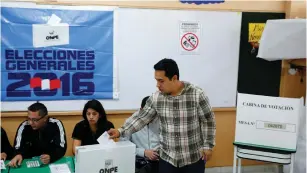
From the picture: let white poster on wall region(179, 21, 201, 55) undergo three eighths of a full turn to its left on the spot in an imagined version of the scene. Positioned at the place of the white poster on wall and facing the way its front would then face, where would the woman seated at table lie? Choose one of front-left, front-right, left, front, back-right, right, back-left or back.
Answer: back

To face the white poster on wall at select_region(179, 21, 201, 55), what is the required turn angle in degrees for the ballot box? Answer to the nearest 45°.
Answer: approximately 135° to its left

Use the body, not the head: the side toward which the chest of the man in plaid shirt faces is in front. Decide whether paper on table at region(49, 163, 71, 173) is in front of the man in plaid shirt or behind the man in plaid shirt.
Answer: in front

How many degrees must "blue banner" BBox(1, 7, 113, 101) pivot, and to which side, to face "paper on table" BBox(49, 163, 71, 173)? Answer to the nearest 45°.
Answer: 0° — it already faces it

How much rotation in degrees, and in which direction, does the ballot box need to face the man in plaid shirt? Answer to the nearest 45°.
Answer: approximately 90° to its left

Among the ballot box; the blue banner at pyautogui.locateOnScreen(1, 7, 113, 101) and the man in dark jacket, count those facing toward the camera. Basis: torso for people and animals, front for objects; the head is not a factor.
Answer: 3

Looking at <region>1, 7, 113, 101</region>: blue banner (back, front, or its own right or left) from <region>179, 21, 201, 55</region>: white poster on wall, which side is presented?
left

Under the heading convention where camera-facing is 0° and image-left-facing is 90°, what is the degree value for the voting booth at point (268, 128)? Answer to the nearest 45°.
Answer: approximately 0°

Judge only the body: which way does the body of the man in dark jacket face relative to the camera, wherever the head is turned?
toward the camera

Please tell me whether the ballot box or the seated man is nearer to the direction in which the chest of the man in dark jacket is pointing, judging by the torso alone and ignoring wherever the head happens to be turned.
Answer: the ballot box

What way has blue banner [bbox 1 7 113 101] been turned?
toward the camera

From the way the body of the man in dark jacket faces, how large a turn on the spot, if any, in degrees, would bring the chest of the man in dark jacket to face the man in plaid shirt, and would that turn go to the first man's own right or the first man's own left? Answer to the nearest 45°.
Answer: approximately 45° to the first man's own left

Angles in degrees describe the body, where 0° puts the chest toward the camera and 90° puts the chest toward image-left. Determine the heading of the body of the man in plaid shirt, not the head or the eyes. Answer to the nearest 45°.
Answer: approximately 45°

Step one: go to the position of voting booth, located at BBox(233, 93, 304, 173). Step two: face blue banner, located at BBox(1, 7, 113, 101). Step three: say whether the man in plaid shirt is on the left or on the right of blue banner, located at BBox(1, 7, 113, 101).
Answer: left

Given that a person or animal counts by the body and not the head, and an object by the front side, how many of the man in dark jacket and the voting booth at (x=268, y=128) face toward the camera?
2
